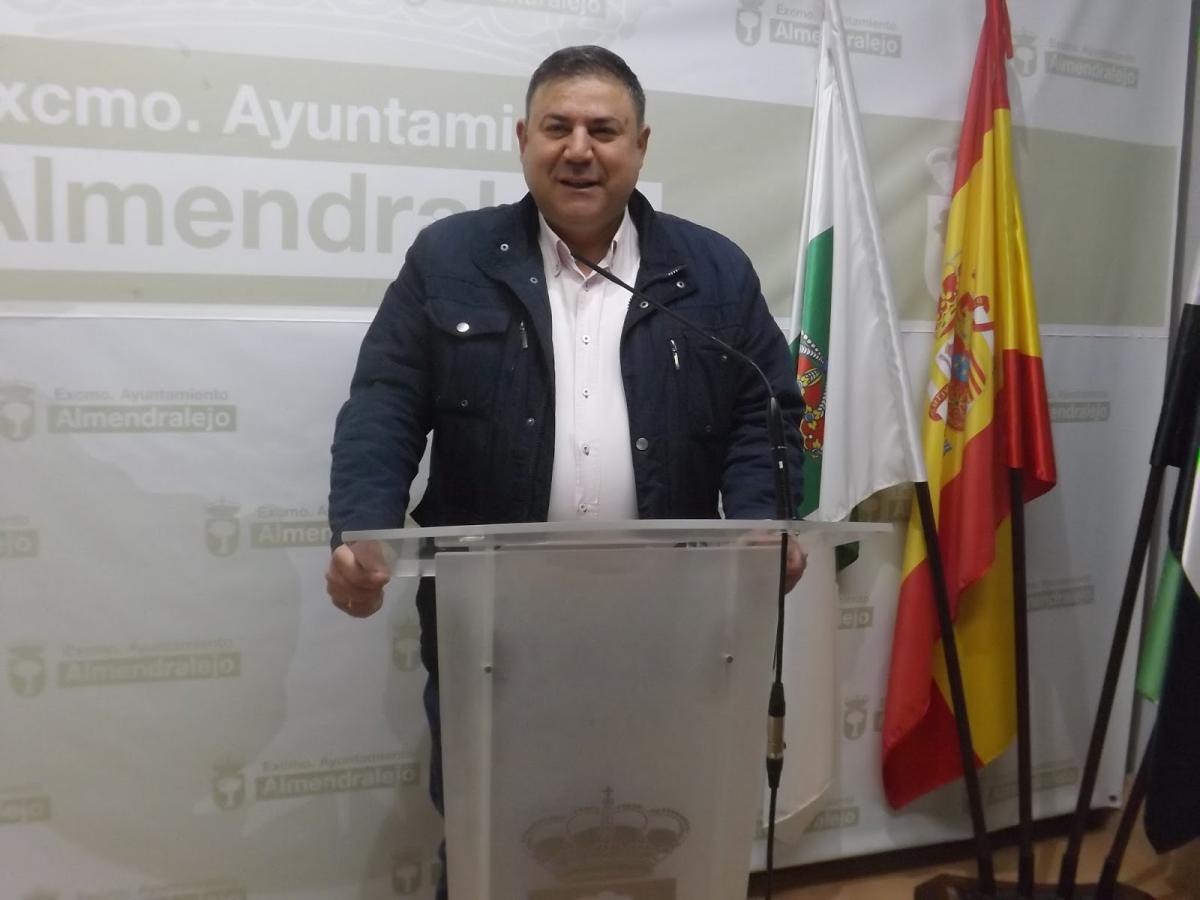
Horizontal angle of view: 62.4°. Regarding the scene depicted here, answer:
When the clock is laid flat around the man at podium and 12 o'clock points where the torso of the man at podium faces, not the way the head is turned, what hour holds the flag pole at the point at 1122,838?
The flag pole is roughly at 8 o'clock from the man at podium.

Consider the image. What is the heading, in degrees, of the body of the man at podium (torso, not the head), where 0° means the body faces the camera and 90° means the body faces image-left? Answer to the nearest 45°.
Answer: approximately 0°

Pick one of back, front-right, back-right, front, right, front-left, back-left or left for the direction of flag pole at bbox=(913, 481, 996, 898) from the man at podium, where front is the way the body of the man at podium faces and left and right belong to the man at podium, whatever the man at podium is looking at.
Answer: back-left

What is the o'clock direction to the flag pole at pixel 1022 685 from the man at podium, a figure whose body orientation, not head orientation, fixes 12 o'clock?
The flag pole is roughly at 8 o'clock from the man at podium.

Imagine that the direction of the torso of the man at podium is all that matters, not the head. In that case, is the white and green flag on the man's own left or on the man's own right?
on the man's own left
